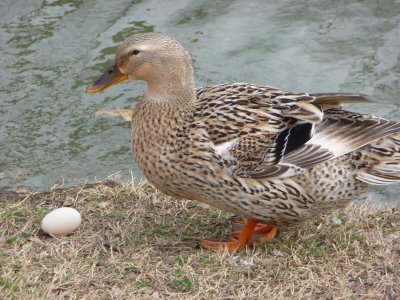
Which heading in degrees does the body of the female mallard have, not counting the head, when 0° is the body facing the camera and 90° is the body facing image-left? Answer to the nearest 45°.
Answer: approximately 90°

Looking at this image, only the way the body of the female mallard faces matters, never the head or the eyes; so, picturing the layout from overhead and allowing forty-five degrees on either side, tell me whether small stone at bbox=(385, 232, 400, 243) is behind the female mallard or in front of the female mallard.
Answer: behind

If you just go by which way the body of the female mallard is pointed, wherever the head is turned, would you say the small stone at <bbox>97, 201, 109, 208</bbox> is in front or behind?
in front

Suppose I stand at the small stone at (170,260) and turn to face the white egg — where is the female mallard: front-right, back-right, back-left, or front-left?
back-right

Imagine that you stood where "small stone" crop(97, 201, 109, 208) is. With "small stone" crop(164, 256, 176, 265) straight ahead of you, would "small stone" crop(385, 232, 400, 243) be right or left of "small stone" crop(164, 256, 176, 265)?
left

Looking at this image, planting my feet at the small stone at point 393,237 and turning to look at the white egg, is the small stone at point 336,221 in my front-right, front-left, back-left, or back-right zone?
front-right

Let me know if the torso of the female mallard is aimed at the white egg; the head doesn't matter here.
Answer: yes

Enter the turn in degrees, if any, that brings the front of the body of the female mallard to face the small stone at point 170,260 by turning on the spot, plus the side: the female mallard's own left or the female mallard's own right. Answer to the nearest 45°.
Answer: approximately 45° to the female mallard's own left

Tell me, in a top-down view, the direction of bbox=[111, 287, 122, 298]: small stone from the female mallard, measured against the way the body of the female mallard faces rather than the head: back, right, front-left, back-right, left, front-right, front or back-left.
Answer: front-left

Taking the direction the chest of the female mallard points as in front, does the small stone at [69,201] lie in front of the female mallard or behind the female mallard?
in front
